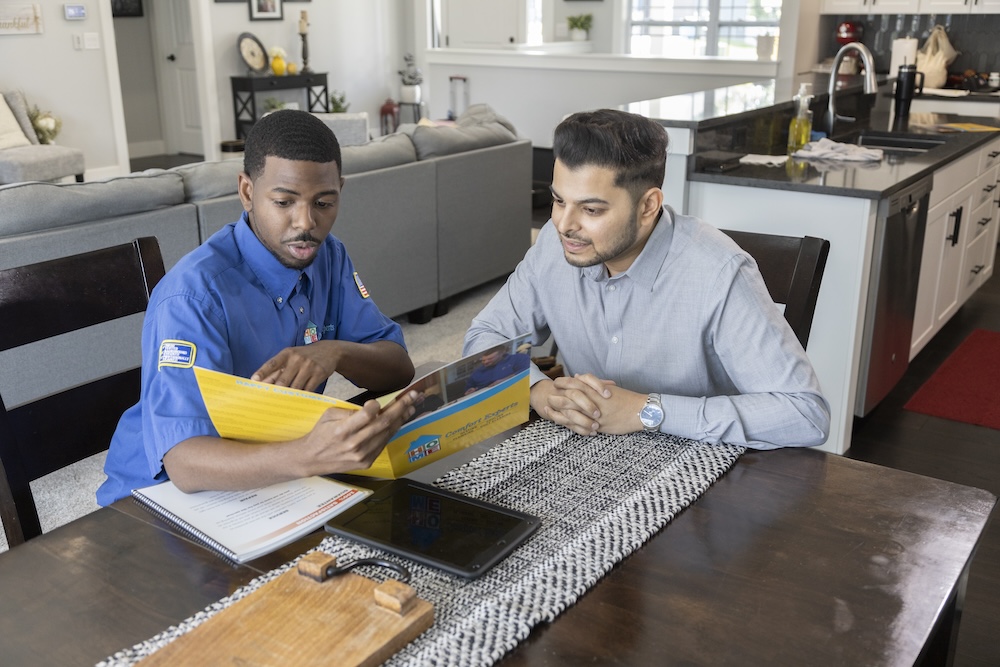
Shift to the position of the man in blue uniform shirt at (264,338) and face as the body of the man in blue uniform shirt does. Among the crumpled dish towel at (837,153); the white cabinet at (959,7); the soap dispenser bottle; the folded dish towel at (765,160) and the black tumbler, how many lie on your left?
5

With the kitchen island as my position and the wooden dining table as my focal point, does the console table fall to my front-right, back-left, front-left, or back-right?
back-right

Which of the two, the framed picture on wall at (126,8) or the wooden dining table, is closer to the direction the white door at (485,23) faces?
the wooden dining table

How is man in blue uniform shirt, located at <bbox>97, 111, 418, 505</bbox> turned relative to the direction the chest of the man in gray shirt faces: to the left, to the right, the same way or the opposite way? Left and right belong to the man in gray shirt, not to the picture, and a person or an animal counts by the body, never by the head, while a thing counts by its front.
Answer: to the left

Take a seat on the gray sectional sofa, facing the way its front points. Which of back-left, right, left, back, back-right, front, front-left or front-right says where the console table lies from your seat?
front-right

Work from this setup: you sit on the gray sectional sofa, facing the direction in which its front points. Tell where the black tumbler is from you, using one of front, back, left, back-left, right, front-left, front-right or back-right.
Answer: back-right

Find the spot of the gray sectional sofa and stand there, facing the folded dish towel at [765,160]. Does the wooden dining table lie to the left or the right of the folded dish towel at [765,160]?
right

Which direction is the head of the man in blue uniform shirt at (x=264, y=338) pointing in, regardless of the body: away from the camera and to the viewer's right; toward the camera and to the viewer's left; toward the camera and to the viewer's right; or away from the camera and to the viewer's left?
toward the camera and to the viewer's right

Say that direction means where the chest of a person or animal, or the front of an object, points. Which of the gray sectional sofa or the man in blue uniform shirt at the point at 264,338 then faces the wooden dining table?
the man in blue uniform shirt

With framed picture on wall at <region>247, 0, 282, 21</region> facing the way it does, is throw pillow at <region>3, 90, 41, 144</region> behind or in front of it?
in front

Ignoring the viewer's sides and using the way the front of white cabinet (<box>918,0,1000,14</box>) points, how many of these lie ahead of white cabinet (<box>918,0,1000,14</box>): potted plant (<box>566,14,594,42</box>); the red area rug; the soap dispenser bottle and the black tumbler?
3

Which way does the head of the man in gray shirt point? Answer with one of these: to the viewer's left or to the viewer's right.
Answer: to the viewer's left

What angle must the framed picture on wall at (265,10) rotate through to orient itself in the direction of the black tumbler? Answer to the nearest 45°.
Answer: approximately 45° to its left

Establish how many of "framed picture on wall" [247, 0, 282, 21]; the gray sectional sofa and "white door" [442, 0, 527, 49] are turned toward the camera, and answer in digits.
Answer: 2
